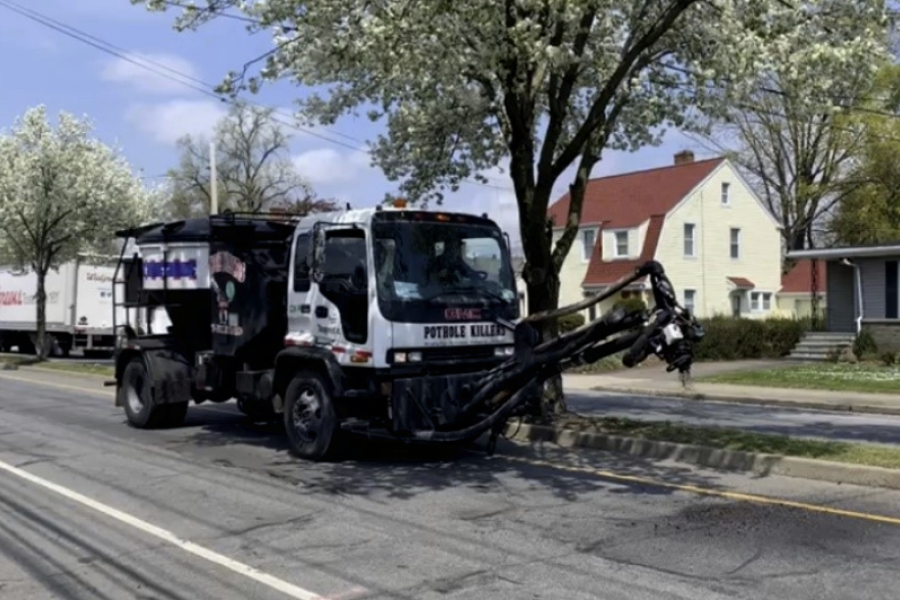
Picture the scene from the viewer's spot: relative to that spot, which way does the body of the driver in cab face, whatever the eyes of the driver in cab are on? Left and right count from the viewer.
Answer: facing the viewer and to the right of the viewer

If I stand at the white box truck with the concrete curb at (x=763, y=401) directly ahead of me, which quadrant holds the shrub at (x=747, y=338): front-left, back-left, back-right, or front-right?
front-left

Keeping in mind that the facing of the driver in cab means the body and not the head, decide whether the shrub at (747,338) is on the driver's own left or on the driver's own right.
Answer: on the driver's own left

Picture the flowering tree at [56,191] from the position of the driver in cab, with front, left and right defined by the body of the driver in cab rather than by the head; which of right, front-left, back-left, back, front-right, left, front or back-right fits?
back

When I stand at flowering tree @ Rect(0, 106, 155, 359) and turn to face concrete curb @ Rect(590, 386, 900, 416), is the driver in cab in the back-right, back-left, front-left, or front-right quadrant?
front-right
